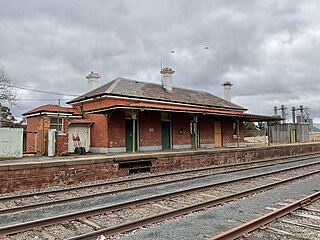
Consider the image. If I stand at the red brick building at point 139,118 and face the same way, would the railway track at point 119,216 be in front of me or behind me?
in front

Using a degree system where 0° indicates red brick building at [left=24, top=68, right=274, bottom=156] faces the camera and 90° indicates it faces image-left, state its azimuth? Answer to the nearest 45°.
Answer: approximately 315°
